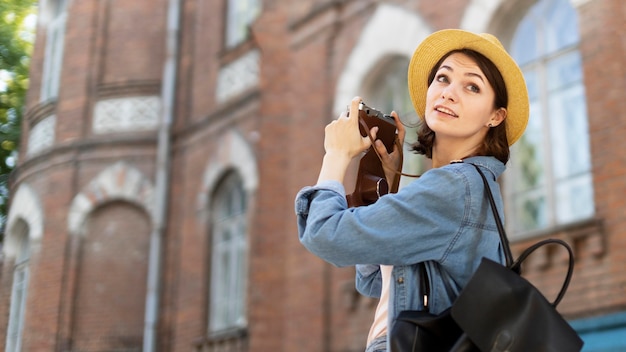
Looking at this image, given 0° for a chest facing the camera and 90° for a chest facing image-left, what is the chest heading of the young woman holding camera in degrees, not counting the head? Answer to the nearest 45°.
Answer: approximately 90°
